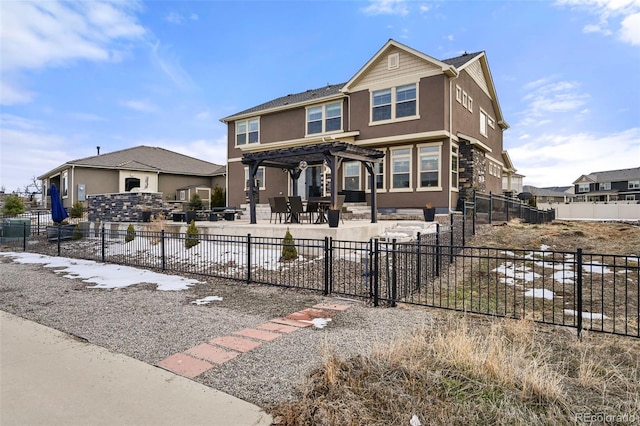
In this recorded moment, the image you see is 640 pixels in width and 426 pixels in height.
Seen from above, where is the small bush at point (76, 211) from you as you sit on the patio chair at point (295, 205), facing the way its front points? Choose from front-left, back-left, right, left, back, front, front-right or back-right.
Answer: left

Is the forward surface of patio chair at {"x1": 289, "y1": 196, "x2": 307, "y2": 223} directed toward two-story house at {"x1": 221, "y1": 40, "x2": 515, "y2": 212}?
yes

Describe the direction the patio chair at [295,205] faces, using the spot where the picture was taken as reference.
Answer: facing away from the viewer and to the right of the viewer

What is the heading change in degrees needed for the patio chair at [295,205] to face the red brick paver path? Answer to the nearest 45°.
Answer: approximately 135° to its right

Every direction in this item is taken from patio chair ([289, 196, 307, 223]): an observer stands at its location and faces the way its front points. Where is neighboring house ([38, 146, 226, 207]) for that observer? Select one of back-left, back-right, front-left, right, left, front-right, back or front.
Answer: left

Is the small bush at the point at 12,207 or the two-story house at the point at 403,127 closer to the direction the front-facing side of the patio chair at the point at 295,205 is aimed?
the two-story house

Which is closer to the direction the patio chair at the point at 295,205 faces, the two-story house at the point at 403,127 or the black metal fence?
the two-story house
